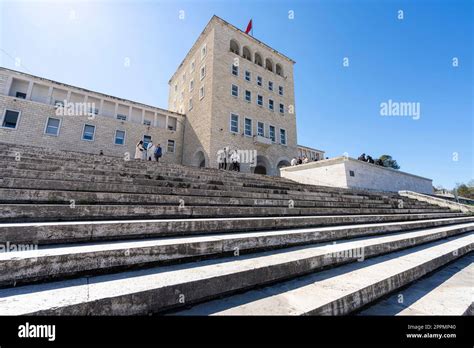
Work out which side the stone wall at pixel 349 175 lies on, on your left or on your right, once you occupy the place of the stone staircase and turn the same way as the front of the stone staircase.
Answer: on your left

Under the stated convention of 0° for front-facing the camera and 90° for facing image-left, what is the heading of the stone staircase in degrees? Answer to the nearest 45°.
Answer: approximately 315°

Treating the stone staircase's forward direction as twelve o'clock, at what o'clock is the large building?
The large building is roughly at 7 o'clock from the stone staircase.

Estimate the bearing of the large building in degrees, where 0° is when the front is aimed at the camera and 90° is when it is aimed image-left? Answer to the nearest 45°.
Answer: approximately 315°

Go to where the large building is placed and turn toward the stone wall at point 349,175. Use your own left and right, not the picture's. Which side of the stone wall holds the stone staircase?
right

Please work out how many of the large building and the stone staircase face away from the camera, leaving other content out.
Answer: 0
